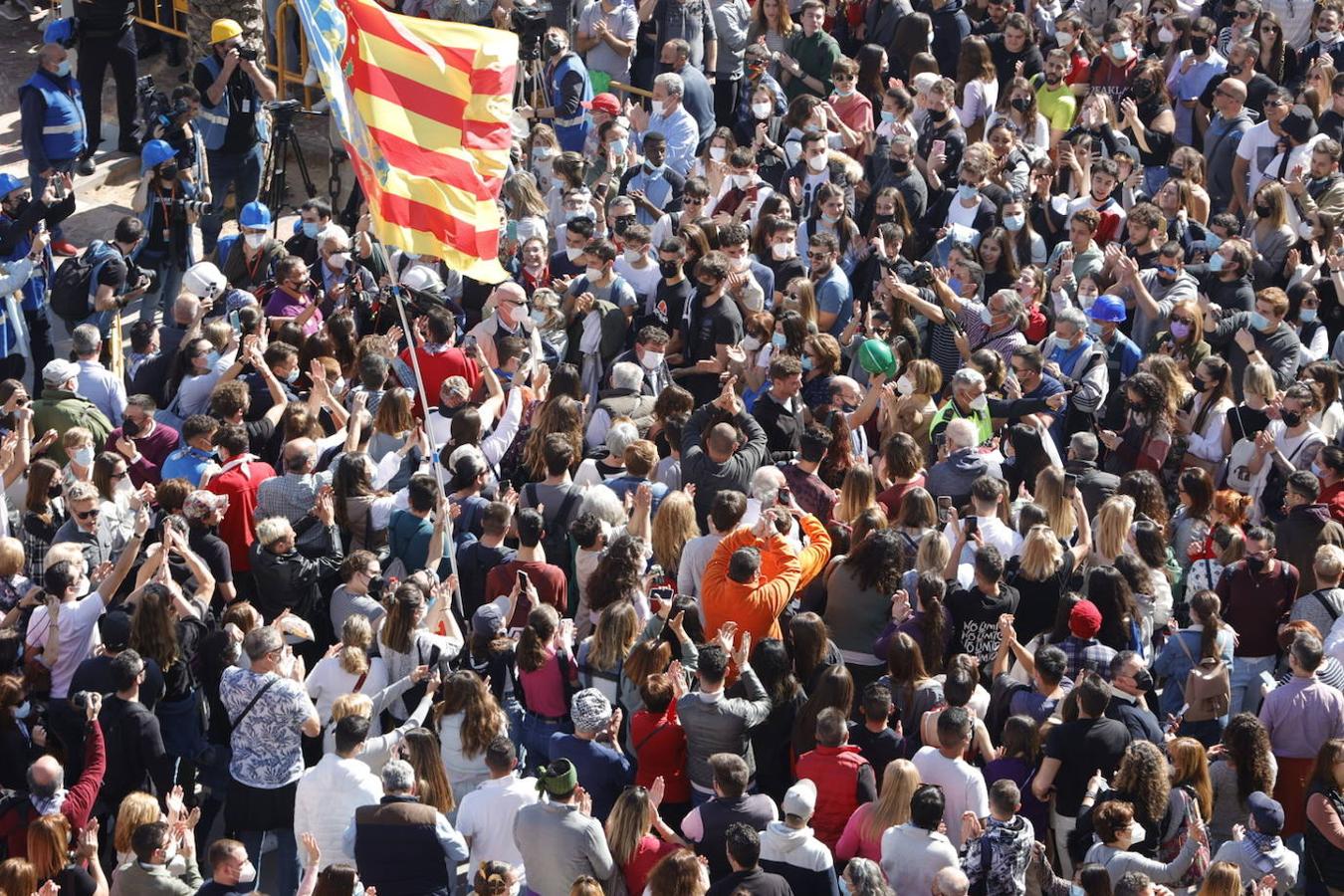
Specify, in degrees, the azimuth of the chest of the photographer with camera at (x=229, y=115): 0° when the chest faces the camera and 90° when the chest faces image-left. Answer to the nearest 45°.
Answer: approximately 315°

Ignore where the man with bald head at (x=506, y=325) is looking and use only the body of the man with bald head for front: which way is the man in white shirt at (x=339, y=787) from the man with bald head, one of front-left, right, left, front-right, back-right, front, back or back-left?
front-right

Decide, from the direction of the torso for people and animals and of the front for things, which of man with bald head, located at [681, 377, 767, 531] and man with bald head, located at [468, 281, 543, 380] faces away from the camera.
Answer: man with bald head, located at [681, 377, 767, 531]

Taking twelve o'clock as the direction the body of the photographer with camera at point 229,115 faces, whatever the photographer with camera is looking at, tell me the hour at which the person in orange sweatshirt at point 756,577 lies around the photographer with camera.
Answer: The person in orange sweatshirt is roughly at 1 o'clock from the photographer with camera.

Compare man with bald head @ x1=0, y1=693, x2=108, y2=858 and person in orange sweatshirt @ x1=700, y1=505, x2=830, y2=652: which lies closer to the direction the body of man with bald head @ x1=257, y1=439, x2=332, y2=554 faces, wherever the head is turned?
the person in orange sweatshirt

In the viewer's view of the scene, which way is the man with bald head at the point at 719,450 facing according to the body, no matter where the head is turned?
away from the camera

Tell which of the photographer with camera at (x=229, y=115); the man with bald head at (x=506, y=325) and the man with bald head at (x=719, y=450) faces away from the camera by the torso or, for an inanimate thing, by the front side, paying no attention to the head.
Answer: the man with bald head at (x=719, y=450)

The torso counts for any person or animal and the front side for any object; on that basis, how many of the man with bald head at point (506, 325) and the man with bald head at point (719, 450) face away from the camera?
1

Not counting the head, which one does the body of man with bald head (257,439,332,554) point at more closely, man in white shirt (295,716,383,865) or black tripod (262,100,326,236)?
the black tripod
